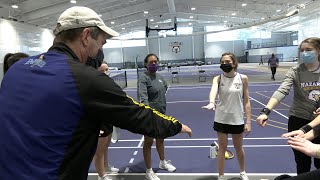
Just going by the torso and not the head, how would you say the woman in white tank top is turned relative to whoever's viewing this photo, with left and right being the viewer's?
facing the viewer

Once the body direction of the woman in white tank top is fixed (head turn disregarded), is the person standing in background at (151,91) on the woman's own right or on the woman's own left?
on the woman's own right

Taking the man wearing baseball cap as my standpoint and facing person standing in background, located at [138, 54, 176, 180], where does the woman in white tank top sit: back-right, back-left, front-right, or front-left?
front-right

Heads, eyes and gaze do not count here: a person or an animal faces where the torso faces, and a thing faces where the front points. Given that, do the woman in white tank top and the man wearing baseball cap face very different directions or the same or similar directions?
very different directions

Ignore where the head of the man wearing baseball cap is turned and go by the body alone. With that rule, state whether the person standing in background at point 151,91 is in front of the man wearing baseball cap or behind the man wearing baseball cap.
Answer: in front

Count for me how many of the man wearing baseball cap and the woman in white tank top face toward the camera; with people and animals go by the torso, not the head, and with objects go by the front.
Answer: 1

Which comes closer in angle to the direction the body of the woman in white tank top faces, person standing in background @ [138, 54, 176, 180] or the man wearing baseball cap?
the man wearing baseball cap

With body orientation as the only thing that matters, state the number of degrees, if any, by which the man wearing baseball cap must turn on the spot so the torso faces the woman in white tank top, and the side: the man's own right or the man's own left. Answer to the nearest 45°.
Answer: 0° — they already face them

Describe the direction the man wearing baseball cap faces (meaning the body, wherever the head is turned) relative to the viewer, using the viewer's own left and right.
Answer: facing away from the viewer and to the right of the viewer

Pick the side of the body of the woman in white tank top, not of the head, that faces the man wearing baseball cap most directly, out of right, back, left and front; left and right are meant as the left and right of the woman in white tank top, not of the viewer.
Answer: front
